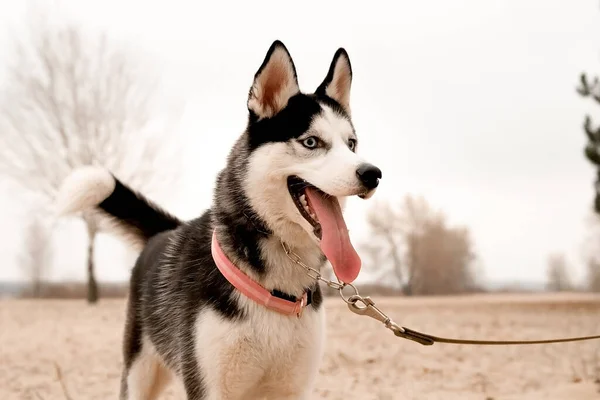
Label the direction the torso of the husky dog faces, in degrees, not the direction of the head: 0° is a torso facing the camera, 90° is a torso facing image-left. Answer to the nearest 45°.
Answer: approximately 315°
